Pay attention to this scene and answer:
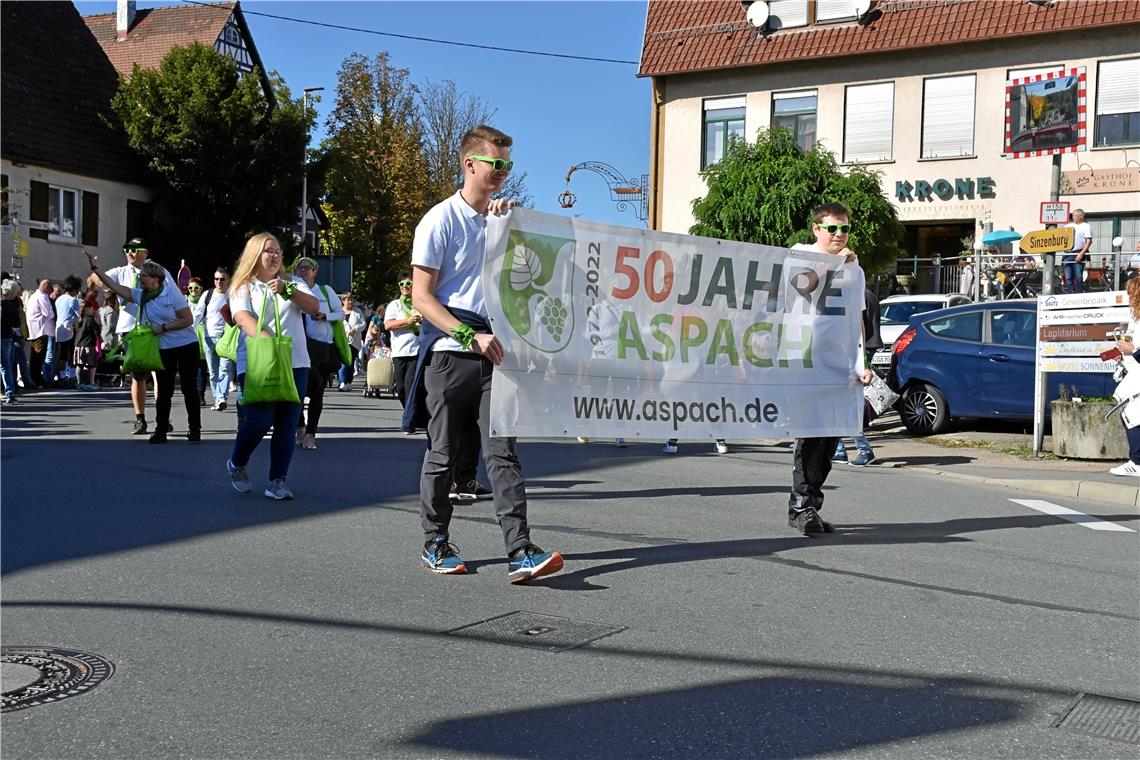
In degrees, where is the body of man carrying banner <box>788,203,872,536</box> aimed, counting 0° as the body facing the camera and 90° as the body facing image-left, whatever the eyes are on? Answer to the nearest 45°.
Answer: approximately 315°

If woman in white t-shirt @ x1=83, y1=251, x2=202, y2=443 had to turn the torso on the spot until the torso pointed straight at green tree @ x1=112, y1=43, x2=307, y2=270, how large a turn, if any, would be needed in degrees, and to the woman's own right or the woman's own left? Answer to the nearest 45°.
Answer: approximately 135° to the woman's own right

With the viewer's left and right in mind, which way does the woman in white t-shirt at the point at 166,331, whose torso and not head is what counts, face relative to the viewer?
facing the viewer and to the left of the viewer

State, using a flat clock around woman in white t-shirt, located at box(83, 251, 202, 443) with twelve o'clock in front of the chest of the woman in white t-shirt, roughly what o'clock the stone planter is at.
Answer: The stone planter is roughly at 8 o'clock from the woman in white t-shirt.

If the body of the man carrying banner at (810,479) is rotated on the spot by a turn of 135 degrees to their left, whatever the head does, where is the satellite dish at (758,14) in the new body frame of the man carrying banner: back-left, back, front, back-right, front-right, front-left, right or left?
front

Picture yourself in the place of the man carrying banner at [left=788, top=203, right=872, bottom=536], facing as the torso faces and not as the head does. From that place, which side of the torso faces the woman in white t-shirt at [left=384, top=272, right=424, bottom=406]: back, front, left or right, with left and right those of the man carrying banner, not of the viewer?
back

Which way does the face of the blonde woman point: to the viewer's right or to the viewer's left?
to the viewer's right

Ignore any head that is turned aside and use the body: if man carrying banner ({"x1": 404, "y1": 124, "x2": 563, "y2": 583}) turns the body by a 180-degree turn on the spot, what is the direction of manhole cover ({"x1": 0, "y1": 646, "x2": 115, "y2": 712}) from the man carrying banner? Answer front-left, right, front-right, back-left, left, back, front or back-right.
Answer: left

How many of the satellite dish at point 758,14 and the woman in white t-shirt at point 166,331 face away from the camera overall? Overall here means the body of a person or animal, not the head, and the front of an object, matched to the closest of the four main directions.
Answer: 0

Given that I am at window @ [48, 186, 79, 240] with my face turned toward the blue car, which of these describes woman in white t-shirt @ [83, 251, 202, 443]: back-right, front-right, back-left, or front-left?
front-right

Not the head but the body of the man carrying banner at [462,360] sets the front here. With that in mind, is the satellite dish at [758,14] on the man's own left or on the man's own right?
on the man's own left

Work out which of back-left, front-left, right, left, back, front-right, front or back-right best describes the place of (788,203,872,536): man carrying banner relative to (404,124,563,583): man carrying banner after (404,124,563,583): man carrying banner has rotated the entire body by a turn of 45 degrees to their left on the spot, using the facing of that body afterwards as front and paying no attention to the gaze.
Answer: front-left

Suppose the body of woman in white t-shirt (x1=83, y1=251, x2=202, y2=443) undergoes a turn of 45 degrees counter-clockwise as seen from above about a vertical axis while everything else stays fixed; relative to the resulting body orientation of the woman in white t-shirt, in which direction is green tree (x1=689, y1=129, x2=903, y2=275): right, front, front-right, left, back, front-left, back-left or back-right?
back-left

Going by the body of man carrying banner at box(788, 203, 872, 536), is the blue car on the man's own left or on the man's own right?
on the man's own left

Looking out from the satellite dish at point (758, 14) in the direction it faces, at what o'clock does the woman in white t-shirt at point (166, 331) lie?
The woman in white t-shirt is roughly at 11 o'clock from the satellite dish.

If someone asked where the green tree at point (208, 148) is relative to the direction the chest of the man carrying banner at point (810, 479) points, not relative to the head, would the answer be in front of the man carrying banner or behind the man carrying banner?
behind

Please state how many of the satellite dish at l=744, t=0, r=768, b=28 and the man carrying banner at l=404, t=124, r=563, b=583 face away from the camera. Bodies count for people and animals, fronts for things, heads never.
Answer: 0

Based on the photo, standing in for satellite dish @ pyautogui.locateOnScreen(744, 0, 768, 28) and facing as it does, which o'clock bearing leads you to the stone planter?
The stone planter is roughly at 10 o'clock from the satellite dish.

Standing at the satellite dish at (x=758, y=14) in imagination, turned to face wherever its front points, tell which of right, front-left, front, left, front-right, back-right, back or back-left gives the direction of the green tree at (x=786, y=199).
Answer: front-left
